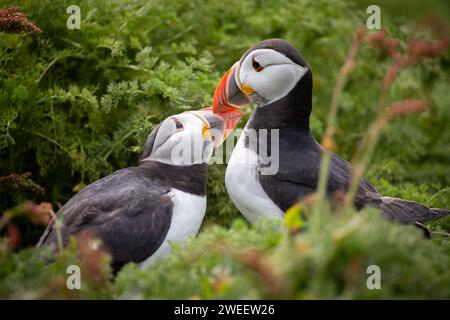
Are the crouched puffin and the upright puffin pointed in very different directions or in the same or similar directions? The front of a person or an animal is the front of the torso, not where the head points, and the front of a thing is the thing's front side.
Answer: very different directions

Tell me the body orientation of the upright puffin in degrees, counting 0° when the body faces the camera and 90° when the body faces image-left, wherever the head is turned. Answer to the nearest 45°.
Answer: approximately 90°

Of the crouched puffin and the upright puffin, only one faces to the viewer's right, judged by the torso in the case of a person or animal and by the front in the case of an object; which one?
the crouched puffin

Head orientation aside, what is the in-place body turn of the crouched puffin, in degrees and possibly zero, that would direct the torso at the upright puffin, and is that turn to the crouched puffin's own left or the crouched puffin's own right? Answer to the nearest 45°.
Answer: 0° — it already faces it

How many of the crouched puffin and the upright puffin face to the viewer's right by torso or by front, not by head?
1

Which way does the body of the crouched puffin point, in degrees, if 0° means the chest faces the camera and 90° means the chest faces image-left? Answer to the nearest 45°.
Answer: approximately 270°

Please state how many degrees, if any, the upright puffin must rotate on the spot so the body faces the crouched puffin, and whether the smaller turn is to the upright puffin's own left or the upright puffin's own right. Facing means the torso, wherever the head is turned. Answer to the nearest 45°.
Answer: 0° — it already faces it
